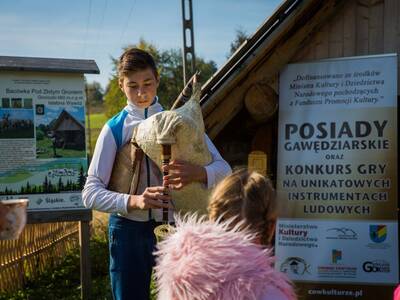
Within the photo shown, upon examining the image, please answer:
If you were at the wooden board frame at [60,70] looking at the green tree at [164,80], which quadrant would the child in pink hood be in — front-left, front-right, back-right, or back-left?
back-right

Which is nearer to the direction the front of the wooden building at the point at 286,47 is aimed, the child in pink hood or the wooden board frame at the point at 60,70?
the child in pink hood

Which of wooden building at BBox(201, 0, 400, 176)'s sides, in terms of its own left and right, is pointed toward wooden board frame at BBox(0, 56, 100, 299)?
right

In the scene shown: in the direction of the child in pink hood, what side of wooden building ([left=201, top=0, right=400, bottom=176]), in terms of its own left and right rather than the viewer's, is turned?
front

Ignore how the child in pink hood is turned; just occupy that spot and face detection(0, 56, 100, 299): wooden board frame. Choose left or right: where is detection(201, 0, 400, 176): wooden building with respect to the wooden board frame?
right

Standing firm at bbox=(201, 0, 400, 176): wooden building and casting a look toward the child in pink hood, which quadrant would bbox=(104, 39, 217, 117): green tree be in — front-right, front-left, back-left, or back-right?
back-right

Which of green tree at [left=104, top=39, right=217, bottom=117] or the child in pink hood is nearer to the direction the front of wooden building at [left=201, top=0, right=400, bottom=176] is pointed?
the child in pink hood

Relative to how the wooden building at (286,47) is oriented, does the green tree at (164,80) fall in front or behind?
behind

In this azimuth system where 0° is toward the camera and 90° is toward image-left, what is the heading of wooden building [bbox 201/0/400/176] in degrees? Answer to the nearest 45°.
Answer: approximately 0°

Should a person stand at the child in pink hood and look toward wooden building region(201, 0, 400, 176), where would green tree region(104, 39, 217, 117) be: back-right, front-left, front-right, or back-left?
front-left

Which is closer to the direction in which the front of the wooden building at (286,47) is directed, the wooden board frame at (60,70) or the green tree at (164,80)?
the wooden board frame
